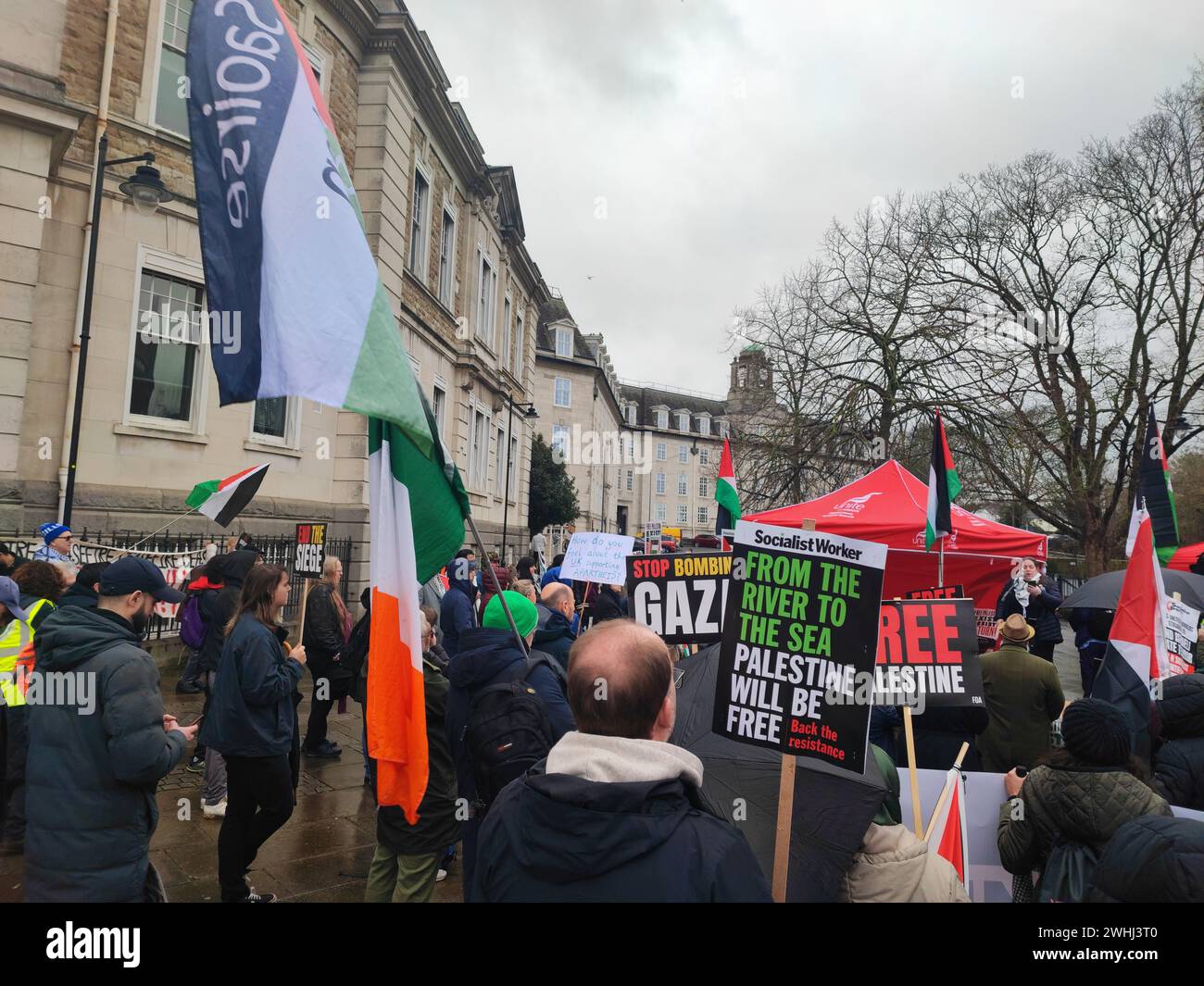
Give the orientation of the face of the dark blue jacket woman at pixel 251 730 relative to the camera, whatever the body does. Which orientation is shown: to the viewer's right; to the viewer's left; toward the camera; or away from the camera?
to the viewer's right

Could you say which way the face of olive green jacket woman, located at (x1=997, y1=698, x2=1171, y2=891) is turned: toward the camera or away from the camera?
away from the camera

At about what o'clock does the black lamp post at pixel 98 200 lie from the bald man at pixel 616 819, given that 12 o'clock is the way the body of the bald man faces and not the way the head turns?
The black lamp post is roughly at 11 o'clock from the bald man.

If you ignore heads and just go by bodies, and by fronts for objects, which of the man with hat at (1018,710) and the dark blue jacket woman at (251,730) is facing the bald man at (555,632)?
the dark blue jacket woman

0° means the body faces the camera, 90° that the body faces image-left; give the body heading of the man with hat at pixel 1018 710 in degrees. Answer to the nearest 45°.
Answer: approximately 180°

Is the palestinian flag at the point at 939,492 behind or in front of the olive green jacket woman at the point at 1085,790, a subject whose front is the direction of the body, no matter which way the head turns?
in front

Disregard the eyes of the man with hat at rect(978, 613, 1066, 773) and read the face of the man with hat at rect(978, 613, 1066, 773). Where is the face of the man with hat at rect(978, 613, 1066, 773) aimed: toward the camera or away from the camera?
away from the camera

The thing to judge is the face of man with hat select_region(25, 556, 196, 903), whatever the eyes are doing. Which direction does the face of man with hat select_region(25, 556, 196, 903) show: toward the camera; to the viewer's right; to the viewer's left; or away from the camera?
to the viewer's right

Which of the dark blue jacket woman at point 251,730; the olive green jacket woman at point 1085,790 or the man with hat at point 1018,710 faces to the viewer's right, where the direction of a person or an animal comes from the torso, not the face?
the dark blue jacket woman at point 251,730

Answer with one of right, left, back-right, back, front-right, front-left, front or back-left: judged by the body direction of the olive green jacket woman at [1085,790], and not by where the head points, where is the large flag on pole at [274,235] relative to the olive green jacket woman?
back-left

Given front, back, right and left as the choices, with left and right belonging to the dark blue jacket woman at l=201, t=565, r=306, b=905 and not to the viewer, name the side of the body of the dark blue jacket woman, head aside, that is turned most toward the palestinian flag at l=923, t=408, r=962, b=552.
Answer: front

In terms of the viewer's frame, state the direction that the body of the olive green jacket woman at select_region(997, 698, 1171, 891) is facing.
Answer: away from the camera
